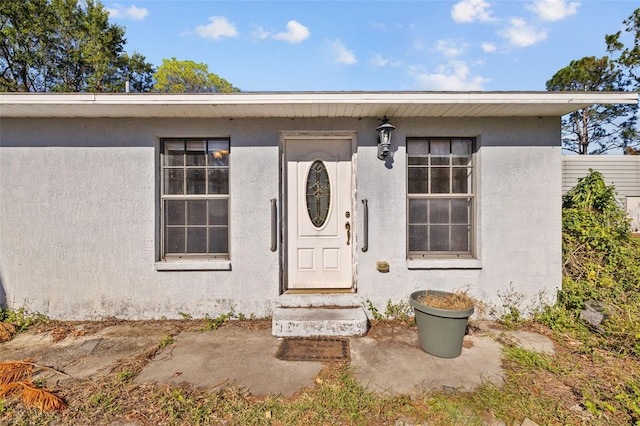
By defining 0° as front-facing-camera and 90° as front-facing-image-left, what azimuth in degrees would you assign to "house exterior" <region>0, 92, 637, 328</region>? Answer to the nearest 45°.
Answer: approximately 0°

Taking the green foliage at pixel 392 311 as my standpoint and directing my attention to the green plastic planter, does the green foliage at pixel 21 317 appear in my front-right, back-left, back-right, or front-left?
back-right

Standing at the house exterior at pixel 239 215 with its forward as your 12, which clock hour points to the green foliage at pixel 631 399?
The green foliage is roughly at 10 o'clock from the house exterior.

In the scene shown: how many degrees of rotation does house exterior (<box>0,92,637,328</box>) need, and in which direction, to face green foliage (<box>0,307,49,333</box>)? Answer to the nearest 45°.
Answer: approximately 90° to its right

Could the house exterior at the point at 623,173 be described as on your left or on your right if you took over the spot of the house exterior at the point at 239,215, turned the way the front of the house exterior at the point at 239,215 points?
on your left

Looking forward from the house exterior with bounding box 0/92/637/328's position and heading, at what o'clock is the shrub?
The shrub is roughly at 9 o'clock from the house exterior.
